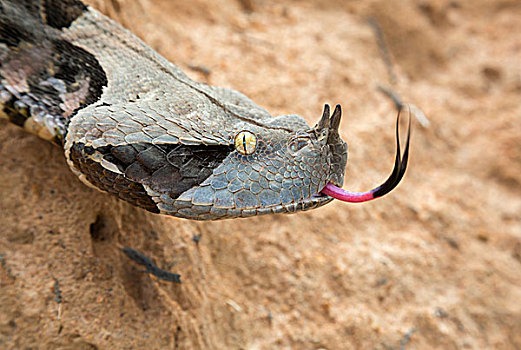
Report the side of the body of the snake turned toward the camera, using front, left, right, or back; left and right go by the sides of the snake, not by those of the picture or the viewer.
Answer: right
